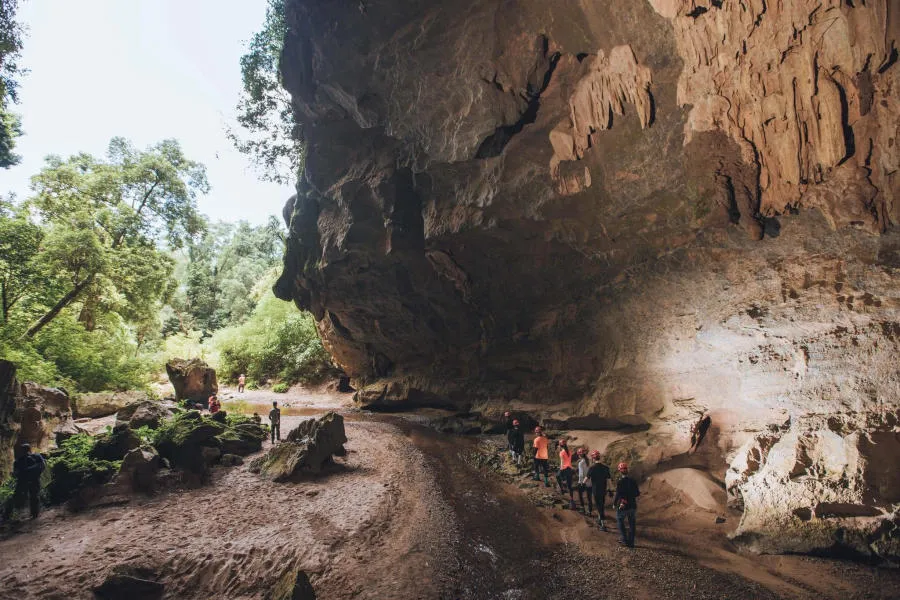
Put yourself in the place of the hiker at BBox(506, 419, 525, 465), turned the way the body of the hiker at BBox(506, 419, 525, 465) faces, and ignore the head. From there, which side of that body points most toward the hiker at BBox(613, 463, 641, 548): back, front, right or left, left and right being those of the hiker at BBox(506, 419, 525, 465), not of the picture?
back

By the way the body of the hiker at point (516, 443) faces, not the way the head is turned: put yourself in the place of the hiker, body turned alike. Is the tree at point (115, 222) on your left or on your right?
on your left

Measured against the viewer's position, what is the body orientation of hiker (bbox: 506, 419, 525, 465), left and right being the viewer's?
facing away from the viewer

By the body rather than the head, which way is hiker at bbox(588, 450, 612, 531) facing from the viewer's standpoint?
away from the camera

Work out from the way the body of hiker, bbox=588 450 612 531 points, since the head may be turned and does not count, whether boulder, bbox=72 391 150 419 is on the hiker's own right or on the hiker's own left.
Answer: on the hiker's own left

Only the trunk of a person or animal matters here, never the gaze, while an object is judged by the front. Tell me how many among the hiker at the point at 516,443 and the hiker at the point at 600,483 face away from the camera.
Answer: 2

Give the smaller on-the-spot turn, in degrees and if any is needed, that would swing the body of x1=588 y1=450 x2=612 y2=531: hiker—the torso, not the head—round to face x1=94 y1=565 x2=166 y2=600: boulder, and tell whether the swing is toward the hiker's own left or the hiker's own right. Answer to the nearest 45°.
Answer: approximately 135° to the hiker's own left

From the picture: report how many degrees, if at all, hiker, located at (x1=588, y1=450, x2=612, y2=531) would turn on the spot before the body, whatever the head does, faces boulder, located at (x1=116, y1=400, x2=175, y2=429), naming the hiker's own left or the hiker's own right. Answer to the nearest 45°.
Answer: approximately 90° to the hiker's own left

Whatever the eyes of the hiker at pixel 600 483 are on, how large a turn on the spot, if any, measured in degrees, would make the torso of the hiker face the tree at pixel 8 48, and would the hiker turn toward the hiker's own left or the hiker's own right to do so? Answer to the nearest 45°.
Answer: approximately 90° to the hiker's own left

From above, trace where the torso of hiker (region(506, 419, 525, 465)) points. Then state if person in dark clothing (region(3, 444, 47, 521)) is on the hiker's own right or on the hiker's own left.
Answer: on the hiker's own left

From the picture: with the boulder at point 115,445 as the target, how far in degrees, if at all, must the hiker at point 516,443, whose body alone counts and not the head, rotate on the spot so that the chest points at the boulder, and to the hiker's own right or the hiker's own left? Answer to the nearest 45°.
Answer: approximately 90° to the hiker's own left

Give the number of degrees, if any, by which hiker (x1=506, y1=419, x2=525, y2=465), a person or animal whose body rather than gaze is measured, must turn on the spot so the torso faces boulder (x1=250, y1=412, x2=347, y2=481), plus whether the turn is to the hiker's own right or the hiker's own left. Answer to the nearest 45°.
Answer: approximately 90° to the hiker's own left
